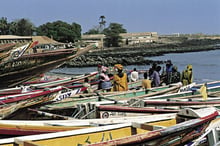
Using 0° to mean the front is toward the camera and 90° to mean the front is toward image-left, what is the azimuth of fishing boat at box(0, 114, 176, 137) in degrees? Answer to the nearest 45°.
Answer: approximately 270°

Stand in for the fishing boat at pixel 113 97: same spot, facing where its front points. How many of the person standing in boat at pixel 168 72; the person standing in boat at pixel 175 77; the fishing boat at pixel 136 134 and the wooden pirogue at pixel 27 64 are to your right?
1

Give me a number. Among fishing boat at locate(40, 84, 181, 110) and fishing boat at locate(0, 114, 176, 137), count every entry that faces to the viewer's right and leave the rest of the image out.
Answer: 2

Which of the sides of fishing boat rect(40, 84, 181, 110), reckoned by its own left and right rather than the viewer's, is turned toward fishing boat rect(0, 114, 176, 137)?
right

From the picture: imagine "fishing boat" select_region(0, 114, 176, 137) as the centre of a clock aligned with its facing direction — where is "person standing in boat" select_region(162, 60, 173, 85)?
The person standing in boat is roughly at 10 o'clock from the fishing boat.

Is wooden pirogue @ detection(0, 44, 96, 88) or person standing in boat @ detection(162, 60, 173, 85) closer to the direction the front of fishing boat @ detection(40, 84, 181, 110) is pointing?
the person standing in boat

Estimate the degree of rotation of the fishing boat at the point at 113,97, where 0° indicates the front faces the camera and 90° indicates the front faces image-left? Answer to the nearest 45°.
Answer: approximately 270°
